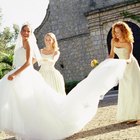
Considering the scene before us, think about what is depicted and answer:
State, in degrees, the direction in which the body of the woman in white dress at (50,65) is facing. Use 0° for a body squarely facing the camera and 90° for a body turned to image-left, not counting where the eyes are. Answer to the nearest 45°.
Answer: approximately 45°

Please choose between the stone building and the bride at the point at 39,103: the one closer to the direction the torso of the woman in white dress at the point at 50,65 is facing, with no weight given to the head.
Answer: the bride

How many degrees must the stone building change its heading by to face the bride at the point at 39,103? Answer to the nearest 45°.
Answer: approximately 45° to its left

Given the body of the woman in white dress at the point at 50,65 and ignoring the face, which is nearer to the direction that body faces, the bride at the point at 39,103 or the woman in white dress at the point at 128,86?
the bride

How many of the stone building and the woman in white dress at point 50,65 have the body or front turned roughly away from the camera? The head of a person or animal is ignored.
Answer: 0

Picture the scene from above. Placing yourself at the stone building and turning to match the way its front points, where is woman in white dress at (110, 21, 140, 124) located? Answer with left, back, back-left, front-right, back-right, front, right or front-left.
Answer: front-left

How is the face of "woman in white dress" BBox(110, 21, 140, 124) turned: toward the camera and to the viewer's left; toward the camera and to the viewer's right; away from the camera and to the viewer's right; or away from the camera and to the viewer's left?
toward the camera and to the viewer's left

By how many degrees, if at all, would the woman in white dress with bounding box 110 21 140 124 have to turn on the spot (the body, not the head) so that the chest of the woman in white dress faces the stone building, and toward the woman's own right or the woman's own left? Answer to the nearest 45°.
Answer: approximately 135° to the woman's own right

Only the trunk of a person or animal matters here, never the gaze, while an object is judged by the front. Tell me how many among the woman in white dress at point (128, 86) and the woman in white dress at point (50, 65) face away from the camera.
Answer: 0
